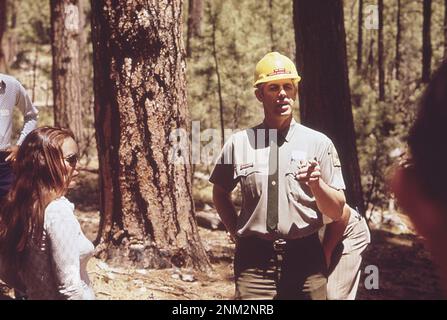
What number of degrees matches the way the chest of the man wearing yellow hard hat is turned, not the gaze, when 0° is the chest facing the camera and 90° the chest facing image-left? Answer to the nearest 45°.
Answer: approximately 0°

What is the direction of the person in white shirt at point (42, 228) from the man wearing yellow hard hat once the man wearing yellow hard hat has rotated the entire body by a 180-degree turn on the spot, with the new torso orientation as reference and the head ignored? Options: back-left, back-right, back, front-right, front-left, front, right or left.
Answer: back-left

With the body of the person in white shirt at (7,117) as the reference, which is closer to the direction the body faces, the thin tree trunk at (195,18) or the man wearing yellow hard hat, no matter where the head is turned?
the man wearing yellow hard hat

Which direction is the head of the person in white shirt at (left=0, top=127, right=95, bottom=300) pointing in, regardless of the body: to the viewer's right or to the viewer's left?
to the viewer's right

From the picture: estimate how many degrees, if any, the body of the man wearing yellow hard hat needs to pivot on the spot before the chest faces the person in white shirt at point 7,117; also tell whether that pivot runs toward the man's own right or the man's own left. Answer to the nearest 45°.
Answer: approximately 135° to the man's own right
